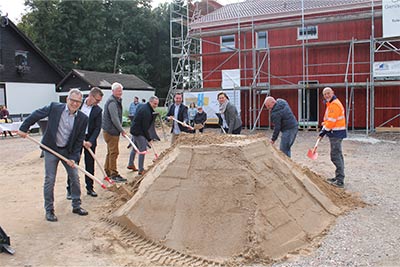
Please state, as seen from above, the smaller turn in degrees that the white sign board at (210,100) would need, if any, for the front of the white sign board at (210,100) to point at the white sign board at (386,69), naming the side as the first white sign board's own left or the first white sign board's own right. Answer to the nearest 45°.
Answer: approximately 45° to the first white sign board's own left

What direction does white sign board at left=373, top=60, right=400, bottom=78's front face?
toward the camera

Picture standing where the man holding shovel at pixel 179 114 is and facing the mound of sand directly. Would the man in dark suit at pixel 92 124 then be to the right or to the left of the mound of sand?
right

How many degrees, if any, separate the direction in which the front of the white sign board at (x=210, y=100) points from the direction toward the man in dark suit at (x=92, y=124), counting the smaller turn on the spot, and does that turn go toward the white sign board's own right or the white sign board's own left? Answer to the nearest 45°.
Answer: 0° — it already faces them

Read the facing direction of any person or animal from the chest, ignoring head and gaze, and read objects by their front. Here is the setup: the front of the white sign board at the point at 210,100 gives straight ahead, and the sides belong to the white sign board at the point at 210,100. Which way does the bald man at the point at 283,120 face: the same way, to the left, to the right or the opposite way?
to the right

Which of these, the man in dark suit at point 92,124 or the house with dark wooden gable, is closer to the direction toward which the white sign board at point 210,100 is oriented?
the man in dark suit

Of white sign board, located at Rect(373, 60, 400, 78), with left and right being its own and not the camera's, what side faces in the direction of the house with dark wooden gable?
right

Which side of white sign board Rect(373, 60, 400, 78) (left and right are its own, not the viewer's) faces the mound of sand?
front

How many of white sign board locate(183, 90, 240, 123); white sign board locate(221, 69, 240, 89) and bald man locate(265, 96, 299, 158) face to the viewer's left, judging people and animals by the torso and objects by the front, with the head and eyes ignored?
1

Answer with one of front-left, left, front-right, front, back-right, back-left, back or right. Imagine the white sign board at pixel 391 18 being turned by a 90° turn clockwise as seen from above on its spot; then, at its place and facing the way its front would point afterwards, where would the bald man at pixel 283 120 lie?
left

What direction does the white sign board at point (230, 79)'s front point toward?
toward the camera

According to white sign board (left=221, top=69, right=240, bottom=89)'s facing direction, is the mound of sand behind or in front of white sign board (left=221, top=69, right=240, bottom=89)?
in front

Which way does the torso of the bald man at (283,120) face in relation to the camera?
to the viewer's left

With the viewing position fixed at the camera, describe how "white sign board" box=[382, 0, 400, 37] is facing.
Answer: facing the viewer

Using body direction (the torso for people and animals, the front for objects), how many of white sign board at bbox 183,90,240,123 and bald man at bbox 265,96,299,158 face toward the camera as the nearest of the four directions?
1
